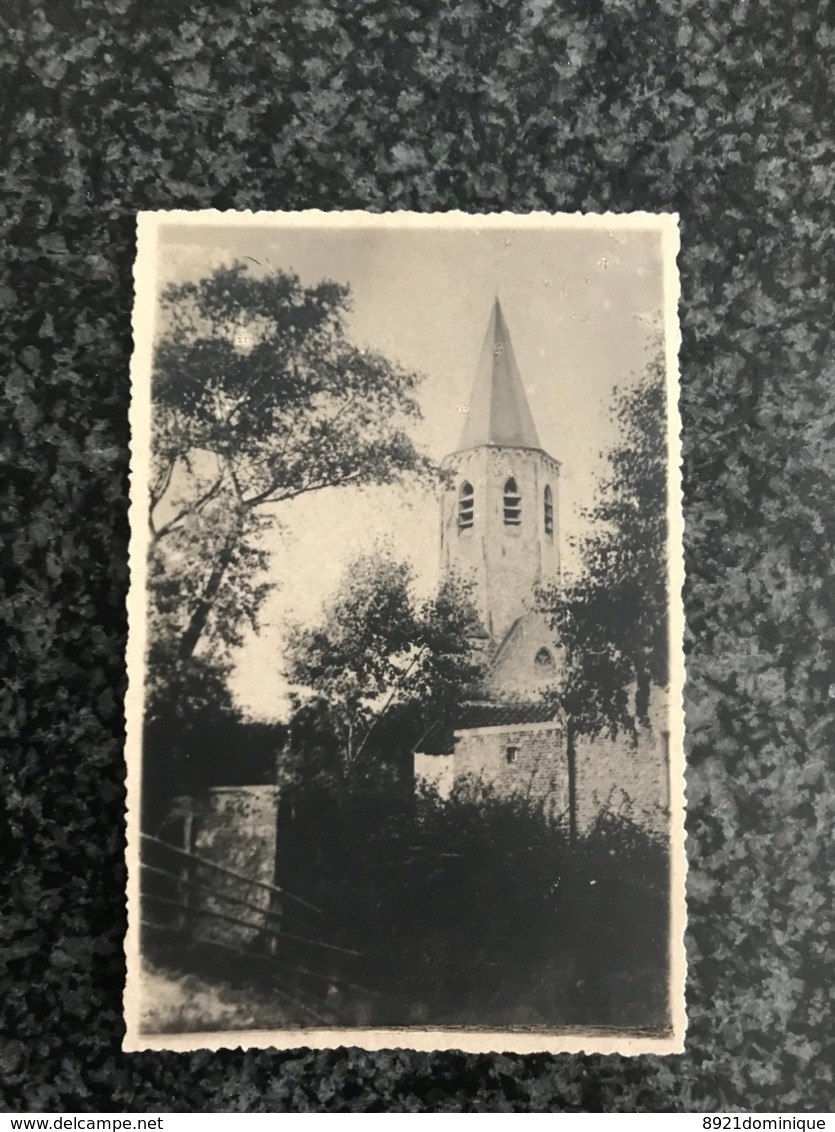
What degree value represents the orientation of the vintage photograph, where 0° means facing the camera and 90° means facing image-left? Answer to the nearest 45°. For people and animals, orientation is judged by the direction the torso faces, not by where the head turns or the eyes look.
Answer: approximately 0°
